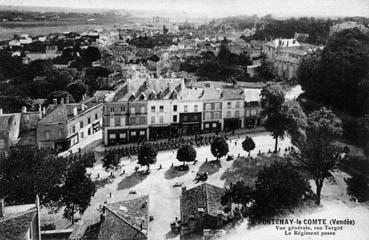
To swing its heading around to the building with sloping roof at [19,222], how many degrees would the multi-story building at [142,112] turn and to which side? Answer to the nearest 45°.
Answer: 0° — it already faces it

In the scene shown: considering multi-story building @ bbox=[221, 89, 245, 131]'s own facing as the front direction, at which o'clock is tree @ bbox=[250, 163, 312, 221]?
The tree is roughly at 12 o'clock from the multi-story building.

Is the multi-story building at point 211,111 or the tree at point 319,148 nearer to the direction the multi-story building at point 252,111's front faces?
the tree

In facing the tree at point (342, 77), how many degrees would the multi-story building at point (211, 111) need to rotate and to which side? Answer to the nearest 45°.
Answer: approximately 90° to its left

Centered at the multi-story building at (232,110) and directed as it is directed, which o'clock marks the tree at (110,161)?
The tree is roughly at 1 o'clock from the multi-story building.

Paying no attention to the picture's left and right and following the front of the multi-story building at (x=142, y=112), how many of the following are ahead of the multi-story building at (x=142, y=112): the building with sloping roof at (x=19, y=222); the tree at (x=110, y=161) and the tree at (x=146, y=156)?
3

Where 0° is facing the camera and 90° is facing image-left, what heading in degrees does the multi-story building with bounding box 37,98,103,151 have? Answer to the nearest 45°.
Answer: approximately 315°

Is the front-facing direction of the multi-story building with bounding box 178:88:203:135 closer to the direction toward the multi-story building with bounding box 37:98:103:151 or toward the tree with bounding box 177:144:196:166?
the tree

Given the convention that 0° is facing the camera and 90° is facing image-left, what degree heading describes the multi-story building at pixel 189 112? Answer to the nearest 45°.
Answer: approximately 0°
